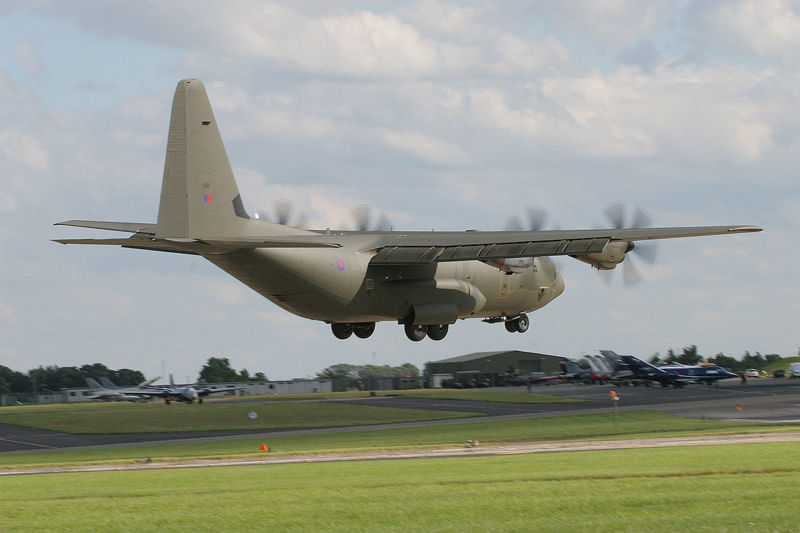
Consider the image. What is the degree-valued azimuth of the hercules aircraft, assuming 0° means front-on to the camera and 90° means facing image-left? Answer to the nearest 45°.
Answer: approximately 225°
